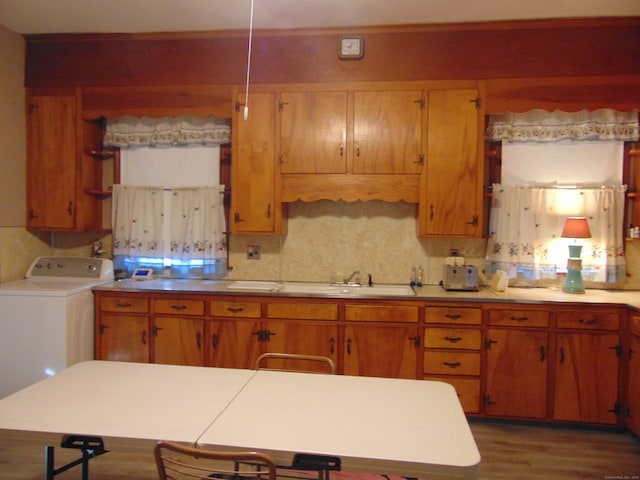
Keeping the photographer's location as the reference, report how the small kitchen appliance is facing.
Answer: facing the viewer

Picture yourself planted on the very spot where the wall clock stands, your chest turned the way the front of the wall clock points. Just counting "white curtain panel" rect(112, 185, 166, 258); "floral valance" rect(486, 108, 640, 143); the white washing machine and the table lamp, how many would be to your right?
2

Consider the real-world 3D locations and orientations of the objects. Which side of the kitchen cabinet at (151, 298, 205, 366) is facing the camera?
front

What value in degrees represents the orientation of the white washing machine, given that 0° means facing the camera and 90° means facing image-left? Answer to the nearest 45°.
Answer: approximately 0°

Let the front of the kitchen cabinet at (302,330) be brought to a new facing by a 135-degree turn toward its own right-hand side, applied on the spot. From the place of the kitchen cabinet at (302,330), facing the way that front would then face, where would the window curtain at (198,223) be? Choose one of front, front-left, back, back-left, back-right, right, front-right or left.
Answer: front

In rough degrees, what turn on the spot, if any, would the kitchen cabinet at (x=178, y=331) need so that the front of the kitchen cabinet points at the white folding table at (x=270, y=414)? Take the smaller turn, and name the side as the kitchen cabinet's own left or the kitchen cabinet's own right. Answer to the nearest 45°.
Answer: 0° — it already faces it

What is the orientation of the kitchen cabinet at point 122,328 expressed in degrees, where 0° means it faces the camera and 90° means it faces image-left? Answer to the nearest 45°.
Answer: approximately 0°

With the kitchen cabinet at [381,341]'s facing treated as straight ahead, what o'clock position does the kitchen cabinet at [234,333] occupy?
the kitchen cabinet at [234,333] is roughly at 3 o'clock from the kitchen cabinet at [381,341].

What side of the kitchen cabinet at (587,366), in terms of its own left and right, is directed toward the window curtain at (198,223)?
right

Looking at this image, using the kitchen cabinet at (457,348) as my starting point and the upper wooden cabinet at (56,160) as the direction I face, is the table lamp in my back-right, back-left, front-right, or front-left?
back-right

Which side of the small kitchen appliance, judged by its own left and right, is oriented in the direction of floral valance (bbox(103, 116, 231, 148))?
right
